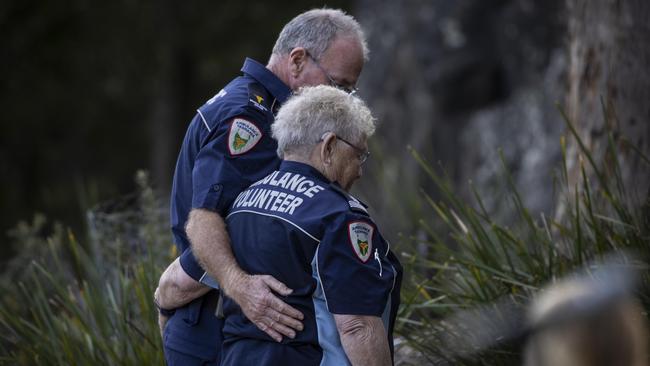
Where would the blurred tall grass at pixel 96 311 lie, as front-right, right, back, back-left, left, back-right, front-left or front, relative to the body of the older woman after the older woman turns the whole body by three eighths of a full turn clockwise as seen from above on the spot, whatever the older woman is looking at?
back-right

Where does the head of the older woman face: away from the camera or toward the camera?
away from the camera

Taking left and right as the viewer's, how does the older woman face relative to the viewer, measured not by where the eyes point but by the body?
facing away from the viewer and to the right of the viewer

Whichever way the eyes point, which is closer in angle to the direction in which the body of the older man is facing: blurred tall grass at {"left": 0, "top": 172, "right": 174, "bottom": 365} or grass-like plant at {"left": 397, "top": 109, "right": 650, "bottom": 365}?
the grass-like plant

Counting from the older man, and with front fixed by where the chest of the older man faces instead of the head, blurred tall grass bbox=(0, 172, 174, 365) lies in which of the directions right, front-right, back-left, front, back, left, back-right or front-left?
back-left

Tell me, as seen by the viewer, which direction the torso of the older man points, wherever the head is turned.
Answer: to the viewer's right
